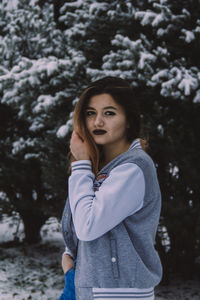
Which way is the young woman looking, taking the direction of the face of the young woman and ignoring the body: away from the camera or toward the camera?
toward the camera

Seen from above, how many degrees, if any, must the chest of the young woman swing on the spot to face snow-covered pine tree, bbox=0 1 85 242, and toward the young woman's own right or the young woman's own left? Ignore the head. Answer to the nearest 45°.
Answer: approximately 135° to the young woman's own right

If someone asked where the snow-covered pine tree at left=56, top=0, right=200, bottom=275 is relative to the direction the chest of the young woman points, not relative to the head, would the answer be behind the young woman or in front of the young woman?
behind

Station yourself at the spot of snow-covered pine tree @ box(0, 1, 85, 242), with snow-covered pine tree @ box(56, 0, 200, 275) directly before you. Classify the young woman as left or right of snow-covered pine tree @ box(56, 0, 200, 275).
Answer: right
